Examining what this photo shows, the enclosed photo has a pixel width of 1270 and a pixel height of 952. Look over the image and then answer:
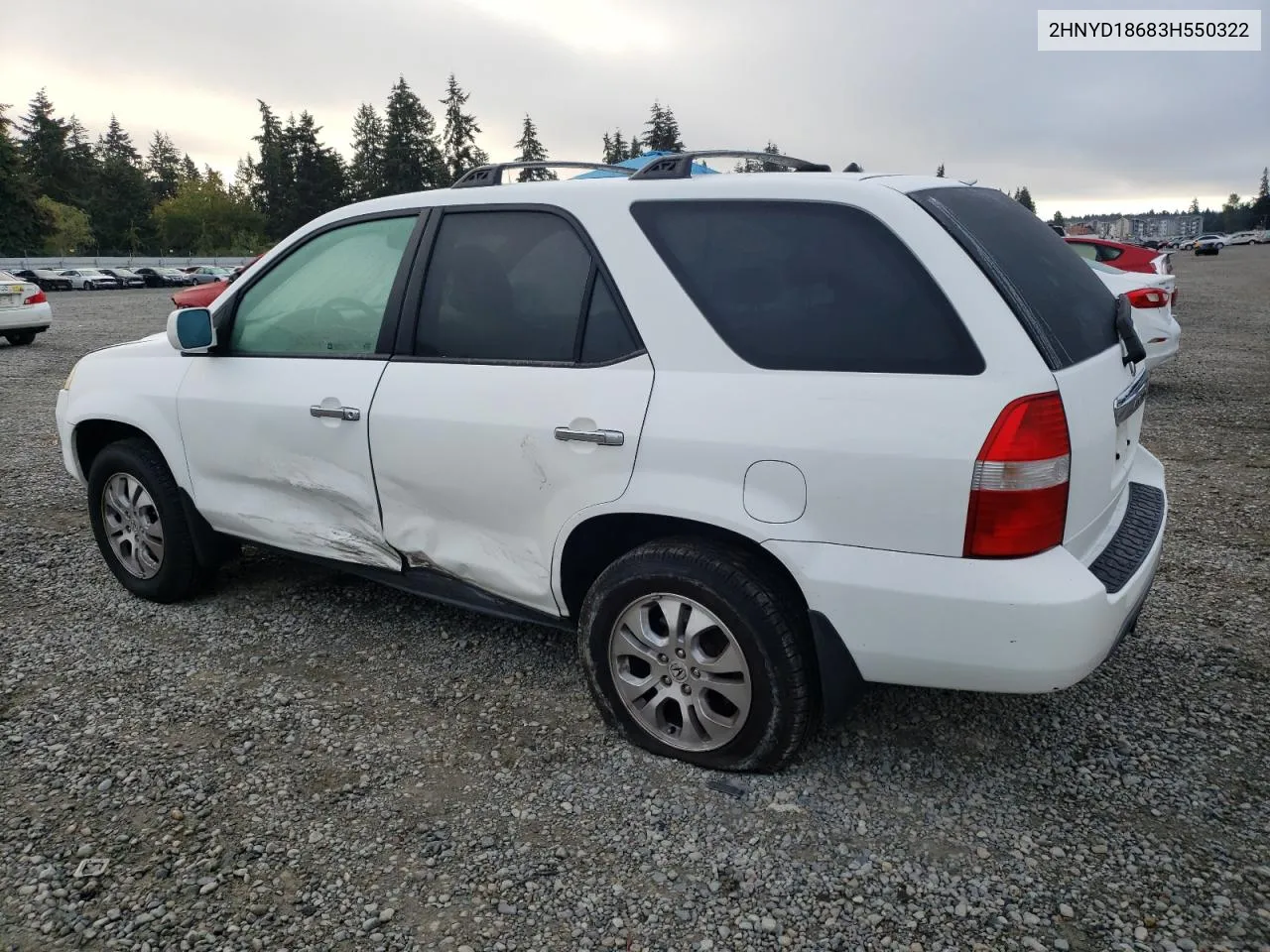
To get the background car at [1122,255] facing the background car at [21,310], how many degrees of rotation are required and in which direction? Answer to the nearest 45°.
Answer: approximately 45° to its left

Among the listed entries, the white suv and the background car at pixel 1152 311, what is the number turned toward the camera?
0

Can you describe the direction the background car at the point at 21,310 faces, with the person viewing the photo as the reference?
facing away from the viewer and to the left of the viewer

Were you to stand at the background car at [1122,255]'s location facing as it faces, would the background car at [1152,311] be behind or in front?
behind

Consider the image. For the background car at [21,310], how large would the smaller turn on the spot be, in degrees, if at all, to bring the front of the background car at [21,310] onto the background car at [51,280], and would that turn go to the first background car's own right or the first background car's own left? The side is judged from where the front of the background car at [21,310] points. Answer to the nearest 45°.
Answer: approximately 45° to the first background car's own right

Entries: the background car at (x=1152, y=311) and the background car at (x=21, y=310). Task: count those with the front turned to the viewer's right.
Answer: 0

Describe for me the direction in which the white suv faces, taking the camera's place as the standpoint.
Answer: facing away from the viewer and to the left of the viewer

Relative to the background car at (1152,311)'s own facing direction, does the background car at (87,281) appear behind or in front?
in front

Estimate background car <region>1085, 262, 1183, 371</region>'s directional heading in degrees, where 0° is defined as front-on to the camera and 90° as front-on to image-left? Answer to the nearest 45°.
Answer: approximately 135°

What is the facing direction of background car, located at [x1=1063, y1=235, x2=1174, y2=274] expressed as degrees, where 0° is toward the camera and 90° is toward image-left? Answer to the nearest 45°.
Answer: approximately 135°
